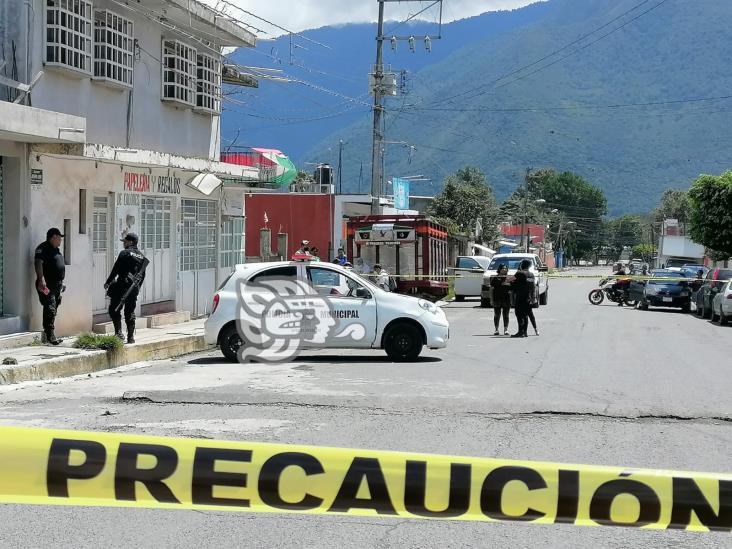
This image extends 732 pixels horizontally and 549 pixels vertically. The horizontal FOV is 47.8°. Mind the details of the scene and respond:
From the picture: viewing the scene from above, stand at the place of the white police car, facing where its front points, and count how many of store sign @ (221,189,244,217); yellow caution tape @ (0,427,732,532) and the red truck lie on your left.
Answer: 2

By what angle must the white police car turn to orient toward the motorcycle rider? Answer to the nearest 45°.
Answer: approximately 45° to its left

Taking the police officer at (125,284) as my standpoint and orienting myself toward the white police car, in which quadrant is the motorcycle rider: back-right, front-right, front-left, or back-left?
front-left

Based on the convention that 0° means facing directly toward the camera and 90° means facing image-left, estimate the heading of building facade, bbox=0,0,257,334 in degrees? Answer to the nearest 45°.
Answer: approximately 315°

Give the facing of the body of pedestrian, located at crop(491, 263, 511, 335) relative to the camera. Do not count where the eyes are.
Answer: toward the camera

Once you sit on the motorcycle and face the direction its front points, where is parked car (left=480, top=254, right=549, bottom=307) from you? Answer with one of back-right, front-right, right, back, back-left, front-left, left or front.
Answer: front-left

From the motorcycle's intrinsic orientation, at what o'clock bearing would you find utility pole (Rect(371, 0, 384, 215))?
The utility pole is roughly at 11 o'clock from the motorcycle.

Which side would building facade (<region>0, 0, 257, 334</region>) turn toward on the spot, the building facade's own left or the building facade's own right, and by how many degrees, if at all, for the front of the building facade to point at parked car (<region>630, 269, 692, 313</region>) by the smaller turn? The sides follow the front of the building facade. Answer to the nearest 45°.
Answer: approximately 90° to the building facade's own left

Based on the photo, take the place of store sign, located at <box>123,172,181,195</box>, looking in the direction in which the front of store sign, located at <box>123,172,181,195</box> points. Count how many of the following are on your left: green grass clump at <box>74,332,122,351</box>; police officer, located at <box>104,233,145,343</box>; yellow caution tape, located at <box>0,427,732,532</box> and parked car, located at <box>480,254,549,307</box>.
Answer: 1

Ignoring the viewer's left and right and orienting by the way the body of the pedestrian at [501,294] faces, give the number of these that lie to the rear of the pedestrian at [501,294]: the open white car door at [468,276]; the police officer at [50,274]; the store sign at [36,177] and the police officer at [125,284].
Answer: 1

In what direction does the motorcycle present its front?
to the viewer's left

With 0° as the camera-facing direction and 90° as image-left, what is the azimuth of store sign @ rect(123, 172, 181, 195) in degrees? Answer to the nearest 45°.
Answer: approximately 315°

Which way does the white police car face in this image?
to the viewer's right

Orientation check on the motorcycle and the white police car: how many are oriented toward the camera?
0

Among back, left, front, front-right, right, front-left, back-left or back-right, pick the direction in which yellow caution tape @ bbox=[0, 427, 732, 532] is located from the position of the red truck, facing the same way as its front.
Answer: back-right
